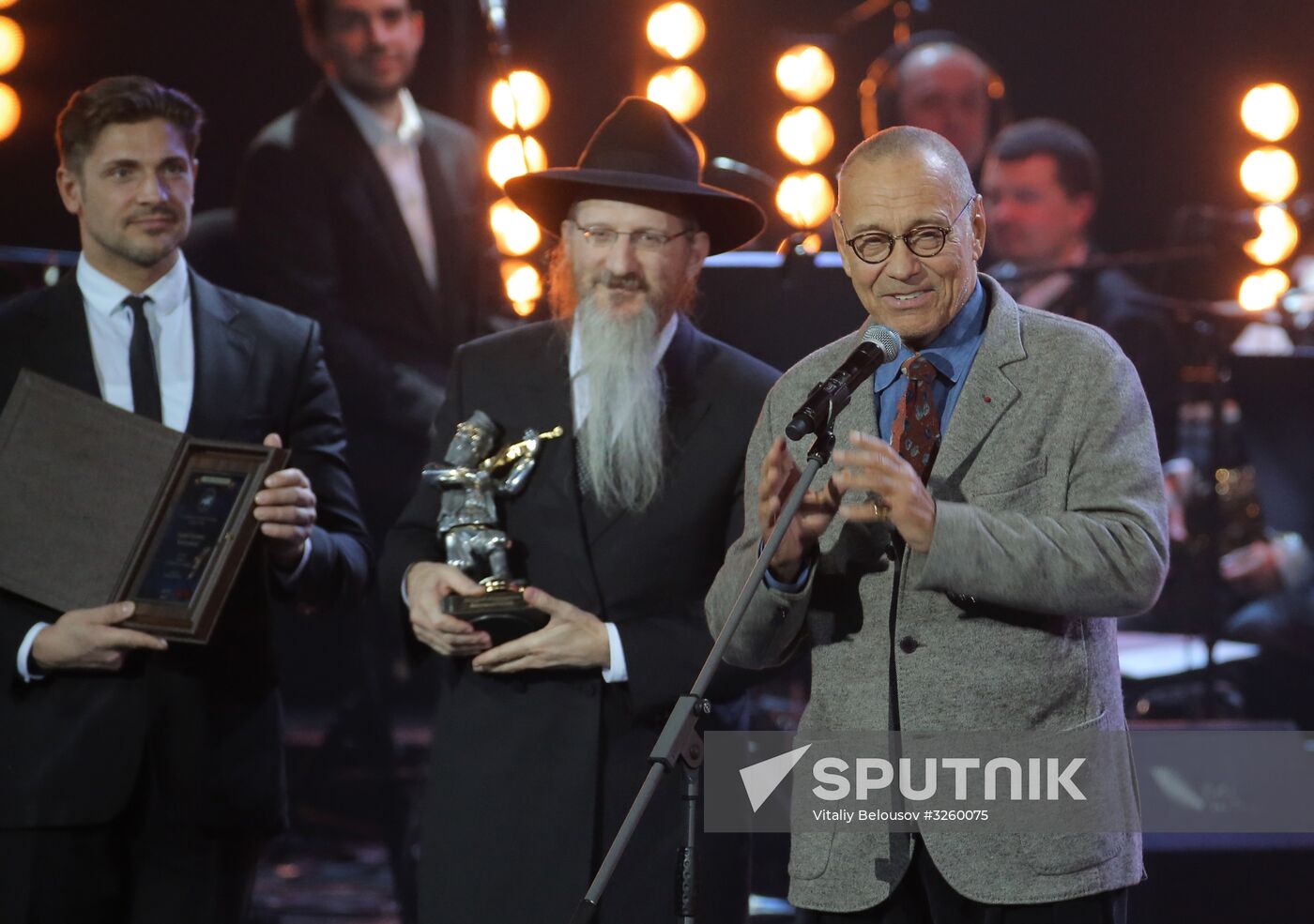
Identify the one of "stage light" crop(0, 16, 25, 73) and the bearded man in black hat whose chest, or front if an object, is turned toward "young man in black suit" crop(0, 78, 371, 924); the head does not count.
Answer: the stage light

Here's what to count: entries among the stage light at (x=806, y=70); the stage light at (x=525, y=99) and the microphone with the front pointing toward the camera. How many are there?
2

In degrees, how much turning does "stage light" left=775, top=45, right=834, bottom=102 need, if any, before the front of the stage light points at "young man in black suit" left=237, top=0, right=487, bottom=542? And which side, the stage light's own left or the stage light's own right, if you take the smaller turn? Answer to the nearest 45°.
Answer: approximately 90° to the stage light's own right

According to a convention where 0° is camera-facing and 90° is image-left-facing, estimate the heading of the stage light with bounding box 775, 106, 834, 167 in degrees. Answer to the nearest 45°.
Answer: approximately 0°

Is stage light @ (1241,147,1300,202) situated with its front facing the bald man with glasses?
yes

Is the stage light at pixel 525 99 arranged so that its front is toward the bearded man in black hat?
yes

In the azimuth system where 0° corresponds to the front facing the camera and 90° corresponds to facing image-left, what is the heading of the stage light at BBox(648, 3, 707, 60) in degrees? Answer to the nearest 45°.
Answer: approximately 0°

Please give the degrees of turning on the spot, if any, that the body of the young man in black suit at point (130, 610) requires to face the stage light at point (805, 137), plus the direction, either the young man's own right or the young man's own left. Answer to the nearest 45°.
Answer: approximately 135° to the young man's own left

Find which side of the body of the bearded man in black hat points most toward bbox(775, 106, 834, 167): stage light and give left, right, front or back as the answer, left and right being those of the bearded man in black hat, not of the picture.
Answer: back
